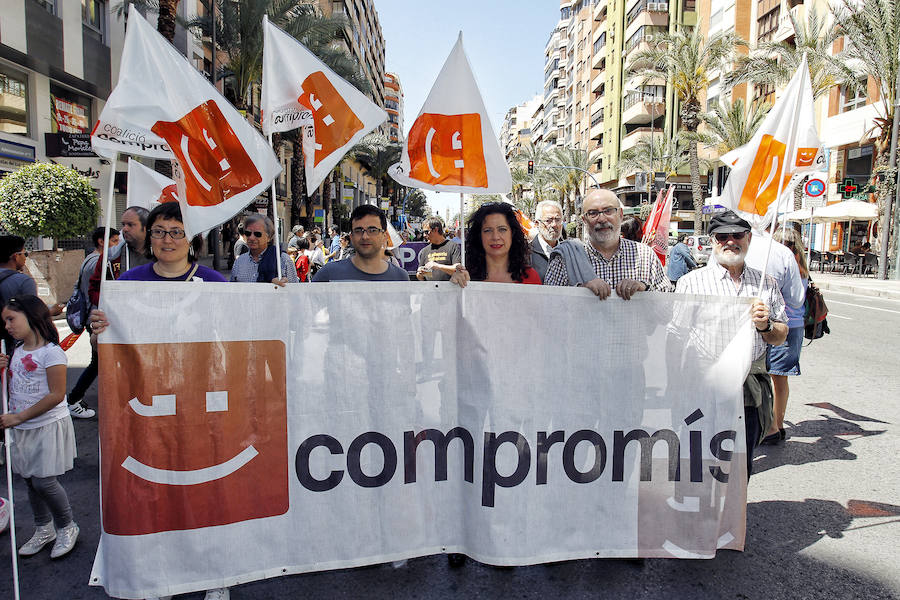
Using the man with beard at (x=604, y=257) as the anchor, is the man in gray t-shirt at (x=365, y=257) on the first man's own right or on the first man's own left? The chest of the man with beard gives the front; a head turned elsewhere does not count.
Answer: on the first man's own right

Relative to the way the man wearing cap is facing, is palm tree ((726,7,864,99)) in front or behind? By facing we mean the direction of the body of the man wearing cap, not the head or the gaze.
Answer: behind

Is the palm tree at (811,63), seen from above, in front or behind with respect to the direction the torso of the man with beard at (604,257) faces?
behind
